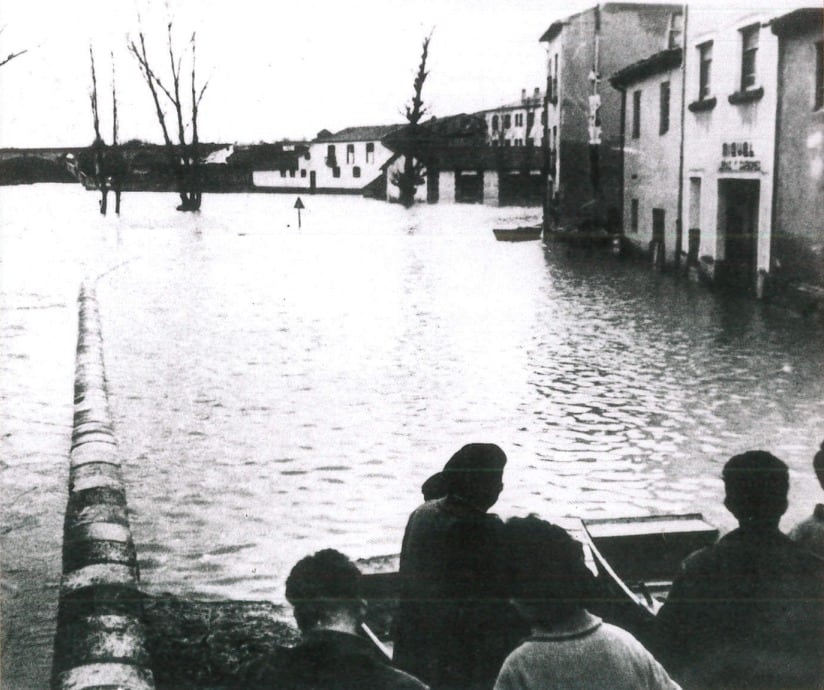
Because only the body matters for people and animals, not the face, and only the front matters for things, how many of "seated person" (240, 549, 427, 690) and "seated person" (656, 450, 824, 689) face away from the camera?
2

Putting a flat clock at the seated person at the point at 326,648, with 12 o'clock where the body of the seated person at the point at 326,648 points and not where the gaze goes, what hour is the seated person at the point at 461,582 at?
the seated person at the point at 461,582 is roughly at 1 o'clock from the seated person at the point at 326,648.

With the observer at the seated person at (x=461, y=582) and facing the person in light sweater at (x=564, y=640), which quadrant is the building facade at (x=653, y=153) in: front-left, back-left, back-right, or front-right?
back-left

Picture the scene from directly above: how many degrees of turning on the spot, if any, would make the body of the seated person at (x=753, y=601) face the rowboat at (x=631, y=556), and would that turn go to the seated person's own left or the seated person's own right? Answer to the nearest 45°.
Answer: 0° — they already face it

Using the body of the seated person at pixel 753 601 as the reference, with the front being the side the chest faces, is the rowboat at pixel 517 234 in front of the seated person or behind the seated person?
in front

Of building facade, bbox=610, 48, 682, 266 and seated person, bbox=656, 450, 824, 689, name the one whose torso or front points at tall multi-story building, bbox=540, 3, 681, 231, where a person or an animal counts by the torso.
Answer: the seated person

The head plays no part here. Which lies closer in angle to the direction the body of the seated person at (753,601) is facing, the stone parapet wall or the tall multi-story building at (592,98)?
the tall multi-story building

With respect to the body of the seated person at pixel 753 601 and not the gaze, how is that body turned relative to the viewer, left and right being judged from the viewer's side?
facing away from the viewer

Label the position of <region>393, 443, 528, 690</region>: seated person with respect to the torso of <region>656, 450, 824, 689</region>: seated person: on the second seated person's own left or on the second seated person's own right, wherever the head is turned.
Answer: on the second seated person's own left

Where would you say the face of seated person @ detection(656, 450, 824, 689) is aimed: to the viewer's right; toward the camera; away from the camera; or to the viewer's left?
away from the camera

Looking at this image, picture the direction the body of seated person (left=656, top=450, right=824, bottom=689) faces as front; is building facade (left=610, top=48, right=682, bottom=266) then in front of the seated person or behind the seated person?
in front

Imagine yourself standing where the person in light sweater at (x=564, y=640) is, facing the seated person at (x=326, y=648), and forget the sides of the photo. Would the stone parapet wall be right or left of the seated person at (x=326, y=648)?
right

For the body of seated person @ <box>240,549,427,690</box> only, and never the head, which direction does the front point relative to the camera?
away from the camera

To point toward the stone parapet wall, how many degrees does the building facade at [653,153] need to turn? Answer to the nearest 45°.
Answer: approximately 45° to its left

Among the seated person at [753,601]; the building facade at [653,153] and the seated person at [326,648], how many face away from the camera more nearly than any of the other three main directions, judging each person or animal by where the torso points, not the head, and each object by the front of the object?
2
